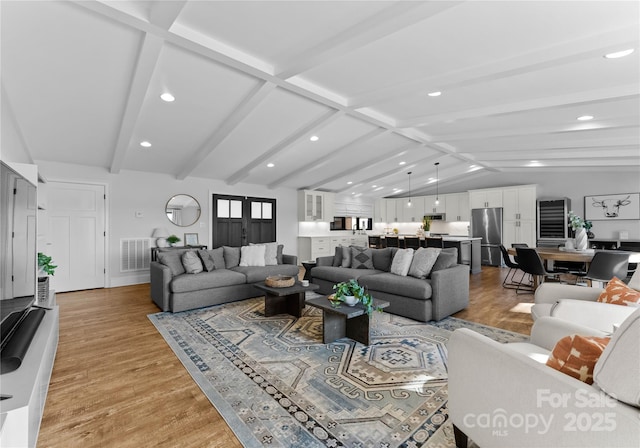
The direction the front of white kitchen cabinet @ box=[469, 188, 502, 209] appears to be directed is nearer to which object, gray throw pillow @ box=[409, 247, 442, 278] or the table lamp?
the gray throw pillow

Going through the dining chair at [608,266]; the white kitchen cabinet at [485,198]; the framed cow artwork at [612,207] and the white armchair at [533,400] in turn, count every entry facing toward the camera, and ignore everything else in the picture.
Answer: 2

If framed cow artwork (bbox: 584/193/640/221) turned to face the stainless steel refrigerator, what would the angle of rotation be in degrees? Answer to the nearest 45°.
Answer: approximately 90° to its right

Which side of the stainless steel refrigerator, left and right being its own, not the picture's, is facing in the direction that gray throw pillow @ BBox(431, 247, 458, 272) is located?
front

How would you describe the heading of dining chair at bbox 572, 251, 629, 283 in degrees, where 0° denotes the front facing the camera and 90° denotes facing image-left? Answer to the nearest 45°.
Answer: approximately 135°

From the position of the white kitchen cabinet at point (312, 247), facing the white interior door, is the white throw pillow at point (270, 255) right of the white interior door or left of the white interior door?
left

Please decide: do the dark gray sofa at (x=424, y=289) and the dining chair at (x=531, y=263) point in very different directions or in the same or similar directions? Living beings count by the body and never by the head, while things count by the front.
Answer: very different directions

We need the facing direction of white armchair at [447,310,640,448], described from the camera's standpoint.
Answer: facing away from the viewer and to the left of the viewer

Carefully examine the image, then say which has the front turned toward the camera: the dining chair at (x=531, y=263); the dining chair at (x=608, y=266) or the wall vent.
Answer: the wall vent

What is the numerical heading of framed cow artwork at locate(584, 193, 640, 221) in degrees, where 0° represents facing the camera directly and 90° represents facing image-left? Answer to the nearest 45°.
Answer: approximately 0°

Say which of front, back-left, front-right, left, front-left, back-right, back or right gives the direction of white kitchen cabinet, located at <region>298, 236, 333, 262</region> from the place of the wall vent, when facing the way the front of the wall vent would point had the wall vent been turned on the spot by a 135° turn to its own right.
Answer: back-right

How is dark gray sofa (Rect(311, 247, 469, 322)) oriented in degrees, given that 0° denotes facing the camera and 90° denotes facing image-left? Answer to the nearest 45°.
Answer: approximately 45°

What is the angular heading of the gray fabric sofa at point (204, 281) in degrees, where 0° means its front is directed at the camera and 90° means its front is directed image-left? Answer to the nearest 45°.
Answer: approximately 315°

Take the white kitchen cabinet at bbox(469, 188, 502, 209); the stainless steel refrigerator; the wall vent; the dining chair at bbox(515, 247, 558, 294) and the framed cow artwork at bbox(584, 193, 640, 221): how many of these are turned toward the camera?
4

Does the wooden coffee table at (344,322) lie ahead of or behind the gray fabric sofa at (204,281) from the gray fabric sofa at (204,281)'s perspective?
ahead

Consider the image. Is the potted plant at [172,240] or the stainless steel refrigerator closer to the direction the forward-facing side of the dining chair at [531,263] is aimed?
the stainless steel refrigerator
